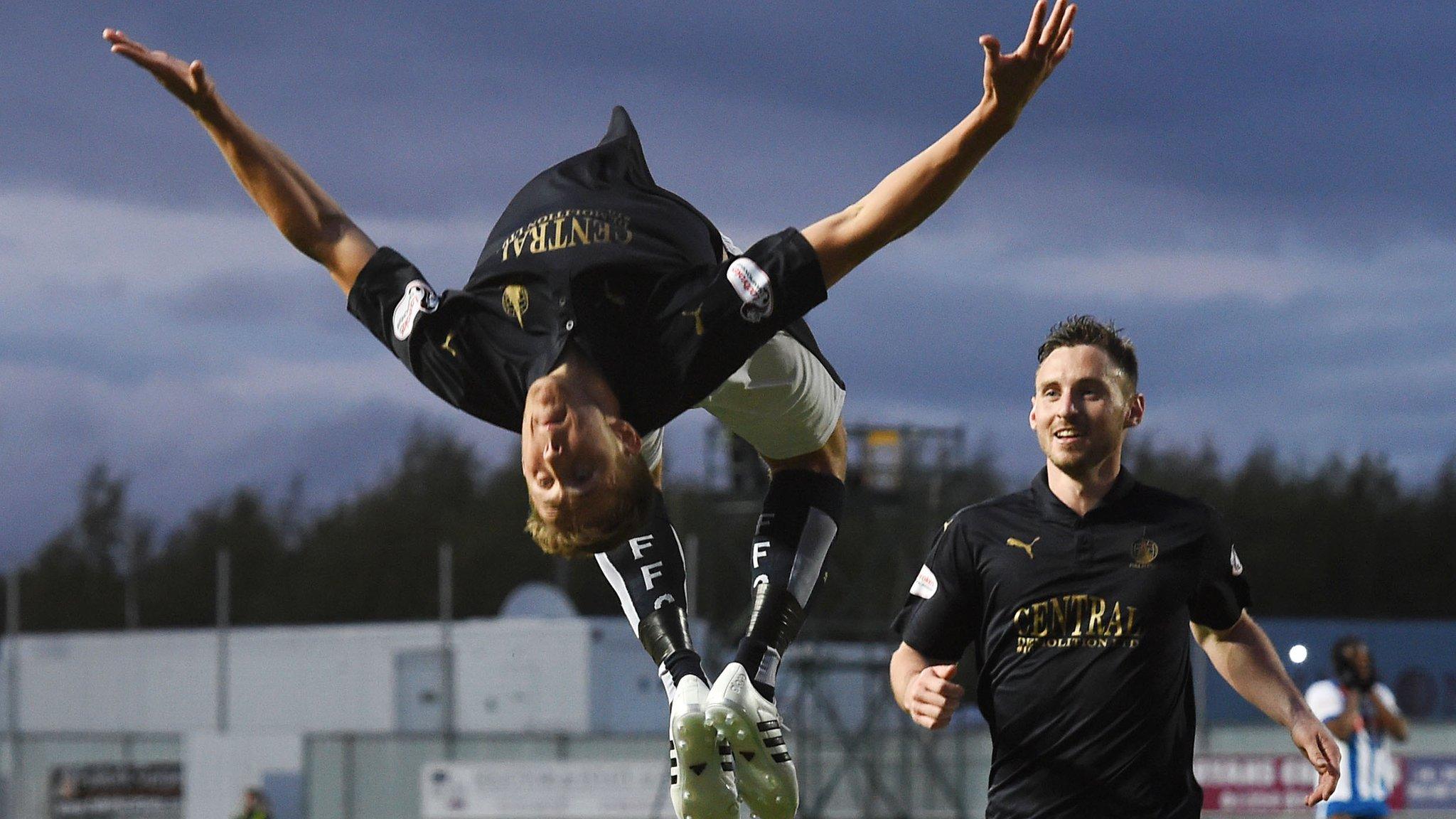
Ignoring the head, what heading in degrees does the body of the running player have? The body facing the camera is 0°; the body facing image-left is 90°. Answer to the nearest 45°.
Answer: approximately 0°

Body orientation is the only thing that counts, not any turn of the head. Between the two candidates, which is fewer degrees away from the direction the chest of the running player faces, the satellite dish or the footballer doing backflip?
the footballer doing backflip

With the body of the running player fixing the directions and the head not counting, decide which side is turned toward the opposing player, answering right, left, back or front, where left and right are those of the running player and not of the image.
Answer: back

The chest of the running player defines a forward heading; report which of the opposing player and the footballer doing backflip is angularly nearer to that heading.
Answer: the footballer doing backflip

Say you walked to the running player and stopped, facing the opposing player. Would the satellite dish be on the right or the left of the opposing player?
left

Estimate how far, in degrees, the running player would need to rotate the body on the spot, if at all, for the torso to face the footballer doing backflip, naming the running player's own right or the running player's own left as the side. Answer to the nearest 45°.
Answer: approximately 90° to the running player's own right

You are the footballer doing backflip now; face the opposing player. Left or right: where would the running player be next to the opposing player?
right

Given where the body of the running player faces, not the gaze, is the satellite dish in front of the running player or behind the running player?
behind
